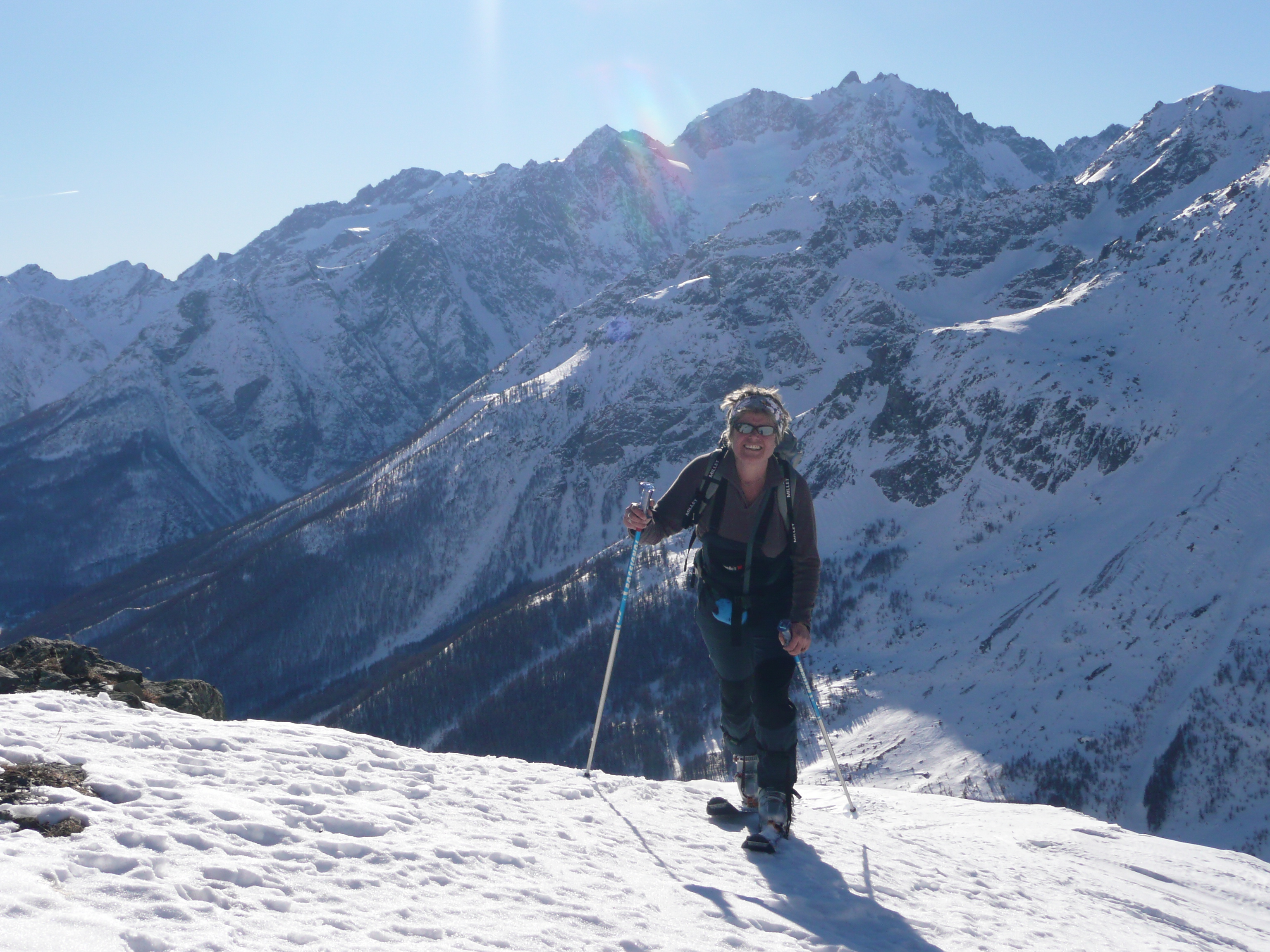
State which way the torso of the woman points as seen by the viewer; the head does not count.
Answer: toward the camera

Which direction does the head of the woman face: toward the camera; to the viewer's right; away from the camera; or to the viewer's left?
toward the camera

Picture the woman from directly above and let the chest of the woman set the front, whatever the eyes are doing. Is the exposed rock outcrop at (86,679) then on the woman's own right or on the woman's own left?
on the woman's own right
